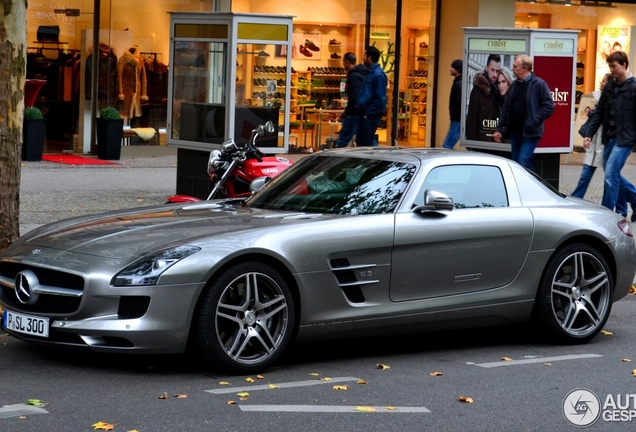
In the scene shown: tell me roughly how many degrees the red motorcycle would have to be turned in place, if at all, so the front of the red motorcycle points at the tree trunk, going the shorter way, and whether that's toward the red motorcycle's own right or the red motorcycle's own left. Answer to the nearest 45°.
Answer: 0° — it already faces it

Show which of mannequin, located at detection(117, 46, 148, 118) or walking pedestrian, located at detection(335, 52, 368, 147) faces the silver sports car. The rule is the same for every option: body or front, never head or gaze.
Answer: the mannequin

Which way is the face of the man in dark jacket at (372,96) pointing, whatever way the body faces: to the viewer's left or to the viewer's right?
to the viewer's left

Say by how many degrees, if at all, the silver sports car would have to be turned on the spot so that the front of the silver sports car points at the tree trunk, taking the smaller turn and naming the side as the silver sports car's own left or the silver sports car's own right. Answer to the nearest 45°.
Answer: approximately 90° to the silver sports car's own right

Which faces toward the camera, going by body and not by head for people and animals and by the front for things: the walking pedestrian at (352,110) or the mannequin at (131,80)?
the mannequin

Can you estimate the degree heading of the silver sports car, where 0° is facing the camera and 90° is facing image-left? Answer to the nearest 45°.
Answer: approximately 45°

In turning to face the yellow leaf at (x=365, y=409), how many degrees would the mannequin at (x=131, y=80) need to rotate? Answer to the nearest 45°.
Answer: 0° — it already faces it

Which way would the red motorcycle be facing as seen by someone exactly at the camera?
facing the viewer and to the left of the viewer

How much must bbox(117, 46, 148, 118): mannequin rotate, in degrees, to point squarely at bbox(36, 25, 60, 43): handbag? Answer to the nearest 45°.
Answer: approximately 90° to its right

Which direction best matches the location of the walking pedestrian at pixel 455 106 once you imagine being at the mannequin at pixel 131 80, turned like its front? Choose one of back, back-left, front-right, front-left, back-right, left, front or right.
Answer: front-left

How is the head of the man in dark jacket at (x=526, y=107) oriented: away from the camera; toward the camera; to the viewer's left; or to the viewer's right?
to the viewer's left

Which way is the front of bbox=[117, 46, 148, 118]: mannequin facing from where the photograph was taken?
facing the viewer

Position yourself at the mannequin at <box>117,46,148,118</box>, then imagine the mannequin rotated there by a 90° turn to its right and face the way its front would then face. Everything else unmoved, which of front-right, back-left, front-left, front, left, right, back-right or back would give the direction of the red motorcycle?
left

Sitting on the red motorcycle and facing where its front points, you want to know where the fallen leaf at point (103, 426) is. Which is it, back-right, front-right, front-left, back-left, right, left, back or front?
front-left
